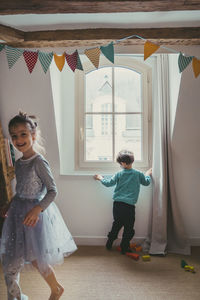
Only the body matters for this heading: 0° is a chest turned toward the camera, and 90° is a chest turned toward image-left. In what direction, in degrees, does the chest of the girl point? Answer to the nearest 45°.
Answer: approximately 45°

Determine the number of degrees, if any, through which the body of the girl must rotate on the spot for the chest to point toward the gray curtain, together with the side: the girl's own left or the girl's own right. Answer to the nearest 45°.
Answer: approximately 180°

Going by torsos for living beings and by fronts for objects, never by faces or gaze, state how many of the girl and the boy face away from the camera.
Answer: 1

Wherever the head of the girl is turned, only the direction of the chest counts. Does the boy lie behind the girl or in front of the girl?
behind

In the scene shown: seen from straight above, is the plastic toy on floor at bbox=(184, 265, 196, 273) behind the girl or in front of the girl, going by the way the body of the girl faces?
behind

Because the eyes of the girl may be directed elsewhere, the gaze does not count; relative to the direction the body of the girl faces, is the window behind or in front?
behind

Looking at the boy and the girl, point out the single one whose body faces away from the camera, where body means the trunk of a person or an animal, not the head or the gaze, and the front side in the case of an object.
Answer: the boy

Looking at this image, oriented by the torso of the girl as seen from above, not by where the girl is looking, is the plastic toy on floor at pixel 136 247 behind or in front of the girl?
behind

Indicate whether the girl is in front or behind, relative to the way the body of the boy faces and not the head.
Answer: behind

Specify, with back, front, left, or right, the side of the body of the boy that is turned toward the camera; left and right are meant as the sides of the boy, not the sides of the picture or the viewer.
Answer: back
